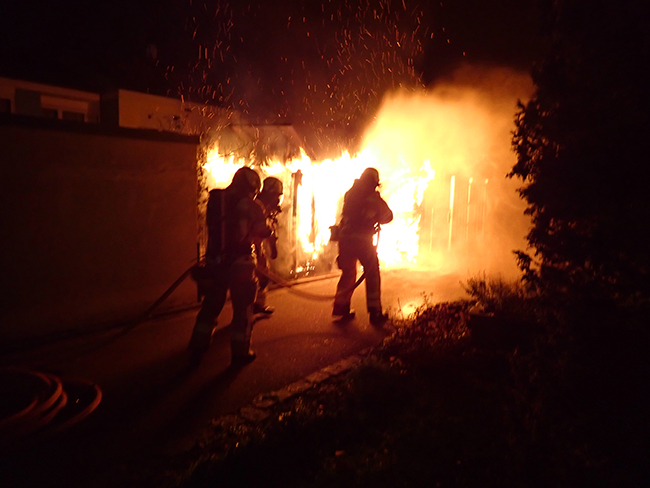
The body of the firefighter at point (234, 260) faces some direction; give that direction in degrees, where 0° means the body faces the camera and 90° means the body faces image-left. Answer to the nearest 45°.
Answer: approximately 225°

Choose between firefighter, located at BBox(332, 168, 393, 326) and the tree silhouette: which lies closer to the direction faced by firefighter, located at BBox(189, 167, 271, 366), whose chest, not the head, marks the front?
the firefighter

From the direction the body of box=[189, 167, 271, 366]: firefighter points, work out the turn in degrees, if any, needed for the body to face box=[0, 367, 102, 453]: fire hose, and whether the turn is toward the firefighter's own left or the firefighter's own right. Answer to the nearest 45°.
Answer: approximately 180°

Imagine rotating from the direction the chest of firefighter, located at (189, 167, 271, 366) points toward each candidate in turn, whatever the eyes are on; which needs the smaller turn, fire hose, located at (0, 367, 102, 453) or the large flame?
the large flame

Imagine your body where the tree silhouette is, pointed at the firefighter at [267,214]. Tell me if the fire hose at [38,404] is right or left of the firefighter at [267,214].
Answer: left

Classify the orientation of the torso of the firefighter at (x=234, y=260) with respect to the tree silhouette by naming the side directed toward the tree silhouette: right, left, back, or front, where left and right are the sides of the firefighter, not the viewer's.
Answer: right

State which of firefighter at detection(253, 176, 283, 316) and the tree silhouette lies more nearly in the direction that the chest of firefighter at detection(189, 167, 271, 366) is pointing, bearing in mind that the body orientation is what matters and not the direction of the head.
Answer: the firefighter

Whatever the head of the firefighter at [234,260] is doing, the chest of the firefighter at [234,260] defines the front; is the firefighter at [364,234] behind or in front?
in front

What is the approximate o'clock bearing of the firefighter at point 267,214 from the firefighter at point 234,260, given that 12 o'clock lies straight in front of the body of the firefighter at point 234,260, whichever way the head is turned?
the firefighter at point 267,214 is roughly at 11 o'clock from the firefighter at point 234,260.

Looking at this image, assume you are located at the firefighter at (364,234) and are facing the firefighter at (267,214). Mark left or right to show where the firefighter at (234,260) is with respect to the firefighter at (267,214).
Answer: left

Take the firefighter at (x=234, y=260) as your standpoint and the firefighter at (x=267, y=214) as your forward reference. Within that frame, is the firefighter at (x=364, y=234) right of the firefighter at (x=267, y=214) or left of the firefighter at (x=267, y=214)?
right

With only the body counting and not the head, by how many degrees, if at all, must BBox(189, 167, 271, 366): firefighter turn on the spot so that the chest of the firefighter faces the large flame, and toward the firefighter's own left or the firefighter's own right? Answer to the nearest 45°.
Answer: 0° — they already face it

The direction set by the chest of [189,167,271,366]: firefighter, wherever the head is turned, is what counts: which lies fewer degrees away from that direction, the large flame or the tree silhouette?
the large flame
